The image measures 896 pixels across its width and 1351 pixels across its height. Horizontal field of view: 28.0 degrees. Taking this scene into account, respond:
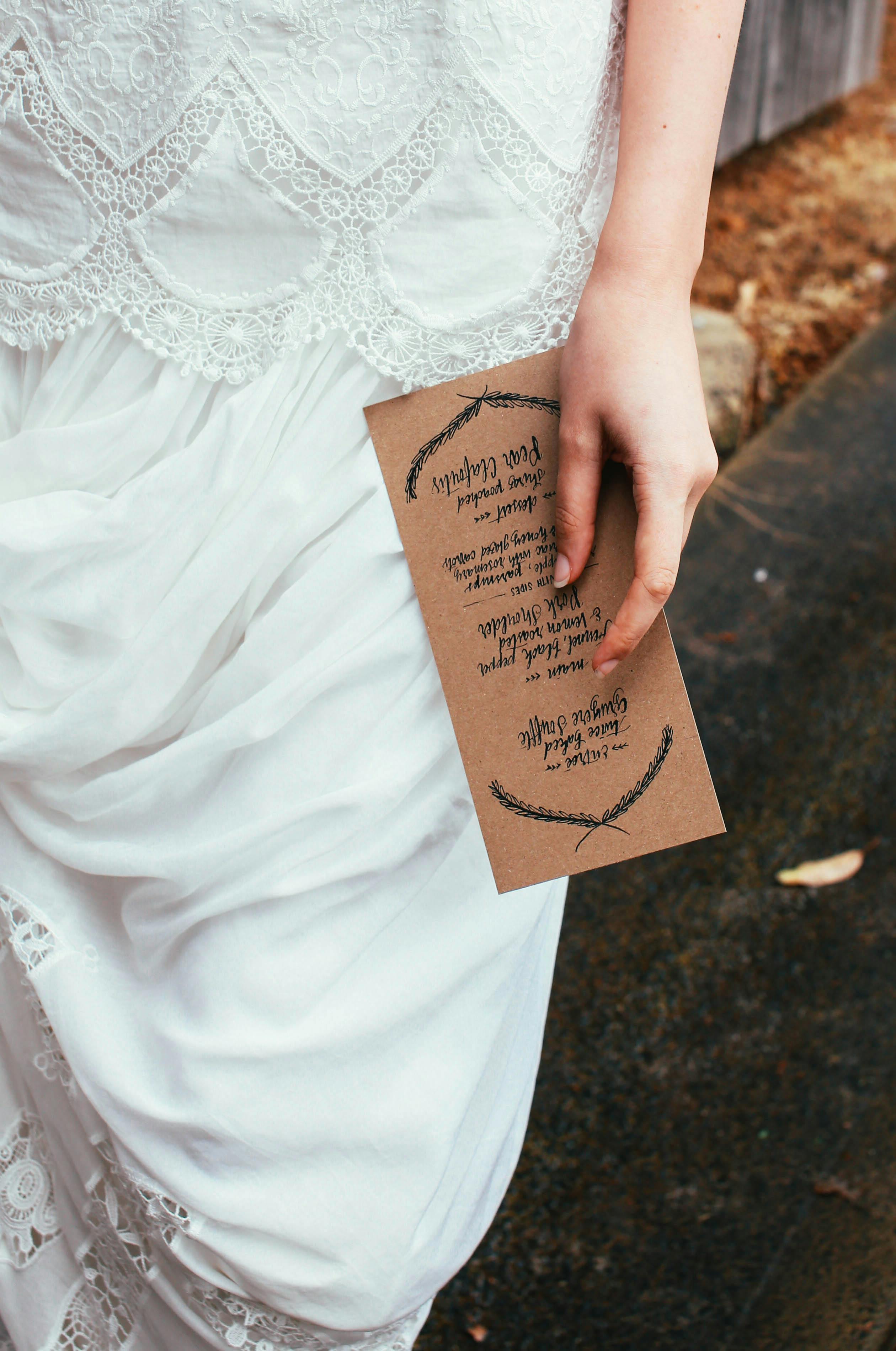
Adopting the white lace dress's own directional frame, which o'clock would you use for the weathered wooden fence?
The weathered wooden fence is roughly at 7 o'clock from the white lace dress.

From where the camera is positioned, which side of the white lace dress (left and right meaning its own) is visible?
front

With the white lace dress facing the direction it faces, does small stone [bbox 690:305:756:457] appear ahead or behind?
behind

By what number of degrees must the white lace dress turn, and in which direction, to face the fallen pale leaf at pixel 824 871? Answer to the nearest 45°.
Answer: approximately 135° to its left
